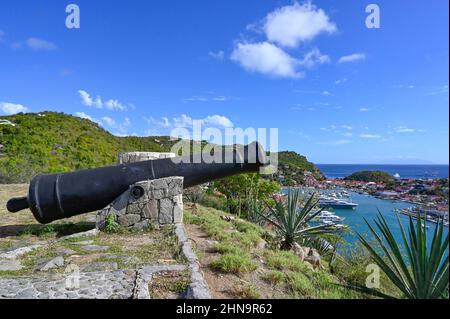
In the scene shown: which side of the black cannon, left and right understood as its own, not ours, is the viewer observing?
right

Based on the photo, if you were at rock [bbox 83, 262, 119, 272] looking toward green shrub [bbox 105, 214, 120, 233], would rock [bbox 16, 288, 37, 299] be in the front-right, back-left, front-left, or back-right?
back-left

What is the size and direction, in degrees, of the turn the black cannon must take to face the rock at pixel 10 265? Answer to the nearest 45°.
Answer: approximately 135° to its right

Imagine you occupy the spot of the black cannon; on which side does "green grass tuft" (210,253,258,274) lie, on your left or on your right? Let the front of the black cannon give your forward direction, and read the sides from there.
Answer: on your right

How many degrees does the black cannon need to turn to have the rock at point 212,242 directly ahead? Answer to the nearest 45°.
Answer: approximately 45° to its right
